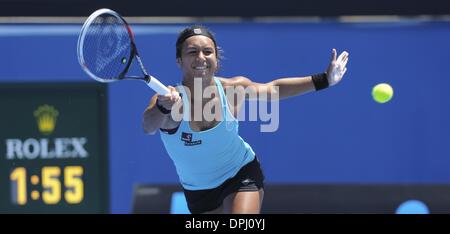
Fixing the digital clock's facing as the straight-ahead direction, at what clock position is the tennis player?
The tennis player is roughly at 11 o'clock from the digital clock.

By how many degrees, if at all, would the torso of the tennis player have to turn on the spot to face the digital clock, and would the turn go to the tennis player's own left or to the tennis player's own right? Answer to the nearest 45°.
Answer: approximately 135° to the tennis player's own right

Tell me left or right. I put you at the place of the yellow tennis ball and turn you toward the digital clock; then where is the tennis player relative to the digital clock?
left

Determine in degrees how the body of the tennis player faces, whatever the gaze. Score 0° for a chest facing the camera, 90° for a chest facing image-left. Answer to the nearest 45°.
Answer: approximately 0°

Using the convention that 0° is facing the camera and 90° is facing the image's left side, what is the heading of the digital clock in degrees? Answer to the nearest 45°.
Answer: approximately 0°

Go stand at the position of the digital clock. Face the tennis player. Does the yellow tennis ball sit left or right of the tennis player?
left

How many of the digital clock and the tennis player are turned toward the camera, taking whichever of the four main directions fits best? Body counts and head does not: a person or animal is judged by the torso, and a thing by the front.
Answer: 2

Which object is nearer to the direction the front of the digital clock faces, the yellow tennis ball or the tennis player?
the tennis player
